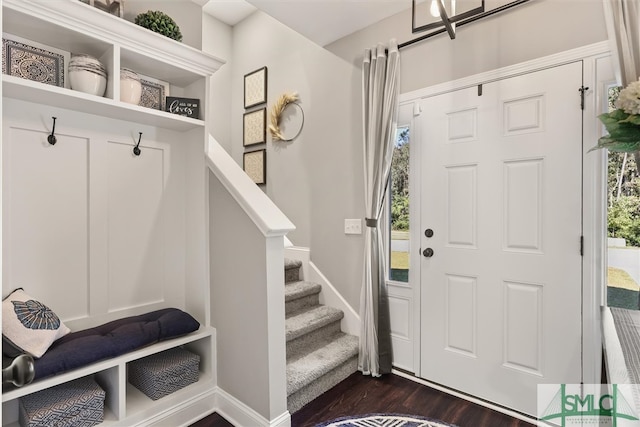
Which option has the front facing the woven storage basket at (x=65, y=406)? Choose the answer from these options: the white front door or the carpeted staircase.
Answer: the white front door

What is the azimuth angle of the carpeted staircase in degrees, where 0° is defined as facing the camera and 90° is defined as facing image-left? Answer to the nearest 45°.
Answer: approximately 315°

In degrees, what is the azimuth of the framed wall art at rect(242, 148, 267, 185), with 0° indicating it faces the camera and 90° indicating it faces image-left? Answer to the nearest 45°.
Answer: approximately 45°

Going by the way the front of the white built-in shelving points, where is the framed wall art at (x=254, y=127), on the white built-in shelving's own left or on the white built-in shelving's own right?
on the white built-in shelving's own left

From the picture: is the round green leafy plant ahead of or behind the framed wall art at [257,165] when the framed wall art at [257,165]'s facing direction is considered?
ahead

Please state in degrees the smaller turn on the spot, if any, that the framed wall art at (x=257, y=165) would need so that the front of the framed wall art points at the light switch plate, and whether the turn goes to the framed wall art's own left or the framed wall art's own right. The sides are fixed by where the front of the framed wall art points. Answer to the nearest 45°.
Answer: approximately 90° to the framed wall art's own left

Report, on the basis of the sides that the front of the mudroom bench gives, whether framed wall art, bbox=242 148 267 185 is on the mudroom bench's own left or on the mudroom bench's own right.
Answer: on the mudroom bench's own left

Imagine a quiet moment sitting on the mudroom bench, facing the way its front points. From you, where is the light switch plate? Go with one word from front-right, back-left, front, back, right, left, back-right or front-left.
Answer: front-left

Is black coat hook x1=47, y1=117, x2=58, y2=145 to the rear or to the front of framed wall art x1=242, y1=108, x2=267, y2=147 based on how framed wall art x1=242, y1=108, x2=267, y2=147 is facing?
to the front

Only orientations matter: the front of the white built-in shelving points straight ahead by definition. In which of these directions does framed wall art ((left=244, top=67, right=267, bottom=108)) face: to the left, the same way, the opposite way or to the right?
to the right

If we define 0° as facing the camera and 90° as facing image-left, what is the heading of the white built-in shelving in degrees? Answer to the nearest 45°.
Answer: approximately 315°
